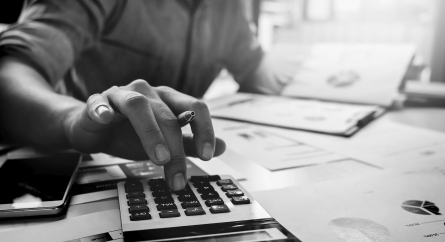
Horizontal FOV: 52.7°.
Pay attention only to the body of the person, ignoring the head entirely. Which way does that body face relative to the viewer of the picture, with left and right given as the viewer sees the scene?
facing the viewer and to the right of the viewer

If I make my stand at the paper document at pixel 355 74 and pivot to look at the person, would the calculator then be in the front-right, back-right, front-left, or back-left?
front-left

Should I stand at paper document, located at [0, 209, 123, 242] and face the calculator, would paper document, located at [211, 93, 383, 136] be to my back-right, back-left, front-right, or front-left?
front-left
